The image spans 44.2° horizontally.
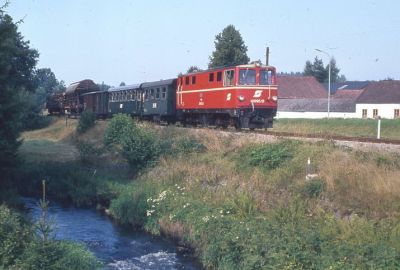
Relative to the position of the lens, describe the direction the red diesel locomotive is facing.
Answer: facing the viewer and to the right of the viewer

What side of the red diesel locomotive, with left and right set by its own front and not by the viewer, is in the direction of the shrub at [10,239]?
right

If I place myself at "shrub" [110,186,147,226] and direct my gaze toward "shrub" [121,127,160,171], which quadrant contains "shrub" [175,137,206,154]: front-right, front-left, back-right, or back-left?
front-right

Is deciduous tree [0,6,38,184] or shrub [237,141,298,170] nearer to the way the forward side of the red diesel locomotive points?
the shrub

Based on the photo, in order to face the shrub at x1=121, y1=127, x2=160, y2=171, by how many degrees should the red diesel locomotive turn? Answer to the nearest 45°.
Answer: approximately 135° to its right

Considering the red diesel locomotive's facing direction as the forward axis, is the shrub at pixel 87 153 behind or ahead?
behind

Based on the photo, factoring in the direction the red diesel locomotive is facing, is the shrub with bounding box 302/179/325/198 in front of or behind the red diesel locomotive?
in front

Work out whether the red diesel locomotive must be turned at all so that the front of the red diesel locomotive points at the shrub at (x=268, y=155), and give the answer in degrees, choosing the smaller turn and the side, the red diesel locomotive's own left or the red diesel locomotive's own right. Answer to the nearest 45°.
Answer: approximately 45° to the red diesel locomotive's own right

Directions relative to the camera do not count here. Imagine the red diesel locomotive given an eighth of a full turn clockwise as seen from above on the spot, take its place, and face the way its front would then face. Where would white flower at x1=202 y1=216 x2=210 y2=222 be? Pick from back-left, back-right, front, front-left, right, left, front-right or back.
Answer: front

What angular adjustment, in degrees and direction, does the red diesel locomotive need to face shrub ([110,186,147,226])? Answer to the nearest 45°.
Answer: approximately 90° to its right

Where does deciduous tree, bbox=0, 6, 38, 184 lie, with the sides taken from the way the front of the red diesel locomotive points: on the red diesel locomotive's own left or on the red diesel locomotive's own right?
on the red diesel locomotive's own right

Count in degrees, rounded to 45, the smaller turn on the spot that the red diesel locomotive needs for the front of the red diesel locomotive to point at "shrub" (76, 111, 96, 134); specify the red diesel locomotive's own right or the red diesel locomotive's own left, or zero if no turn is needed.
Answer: approximately 180°
